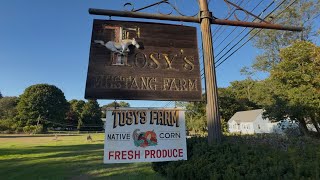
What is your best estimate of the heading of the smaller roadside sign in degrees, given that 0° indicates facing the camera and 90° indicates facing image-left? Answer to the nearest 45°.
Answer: approximately 0°

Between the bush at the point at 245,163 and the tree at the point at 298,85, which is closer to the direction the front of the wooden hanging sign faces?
the bush

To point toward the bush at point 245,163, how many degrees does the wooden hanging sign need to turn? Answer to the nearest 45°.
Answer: approximately 90° to its left
